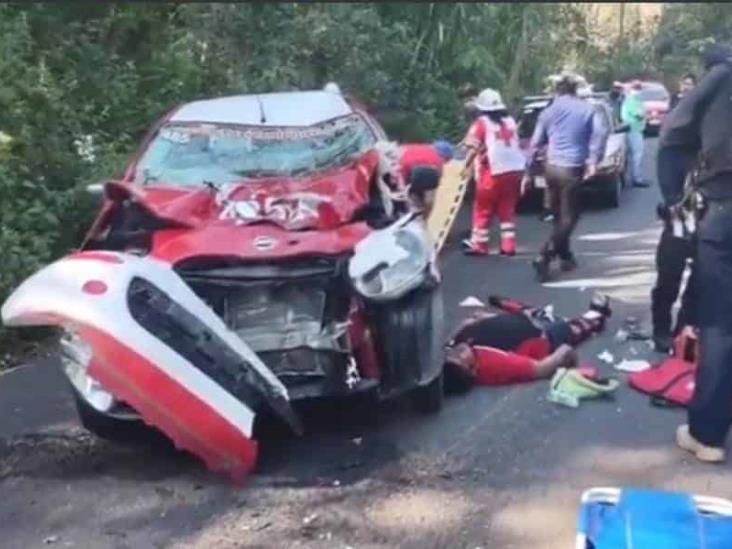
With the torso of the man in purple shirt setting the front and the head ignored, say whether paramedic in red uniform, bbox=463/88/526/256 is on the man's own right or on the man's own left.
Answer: on the man's own left

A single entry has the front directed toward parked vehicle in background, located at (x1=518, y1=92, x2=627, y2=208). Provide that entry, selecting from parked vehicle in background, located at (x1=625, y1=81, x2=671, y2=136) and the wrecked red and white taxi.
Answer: parked vehicle in background, located at (x1=625, y1=81, x2=671, y2=136)

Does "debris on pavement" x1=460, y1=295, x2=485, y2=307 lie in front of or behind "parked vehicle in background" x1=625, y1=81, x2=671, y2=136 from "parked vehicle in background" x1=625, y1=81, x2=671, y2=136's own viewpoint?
in front

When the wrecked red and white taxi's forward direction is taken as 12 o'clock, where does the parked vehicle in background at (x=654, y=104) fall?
The parked vehicle in background is roughly at 7 o'clock from the wrecked red and white taxi.

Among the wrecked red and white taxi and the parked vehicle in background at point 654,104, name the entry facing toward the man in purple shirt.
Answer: the parked vehicle in background

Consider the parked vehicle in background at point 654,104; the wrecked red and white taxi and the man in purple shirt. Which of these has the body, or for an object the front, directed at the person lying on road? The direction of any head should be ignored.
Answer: the parked vehicle in background

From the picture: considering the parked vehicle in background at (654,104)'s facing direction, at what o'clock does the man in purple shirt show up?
The man in purple shirt is roughly at 12 o'clock from the parked vehicle in background.

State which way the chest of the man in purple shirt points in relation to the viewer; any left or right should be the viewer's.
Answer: facing away from the viewer
